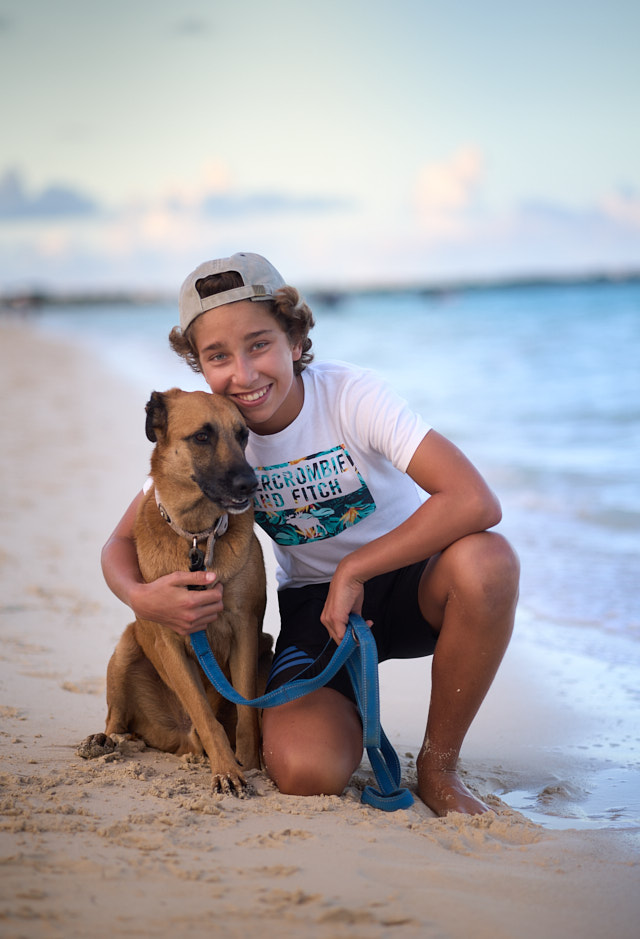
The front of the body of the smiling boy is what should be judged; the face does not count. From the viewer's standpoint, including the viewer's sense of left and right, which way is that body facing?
facing the viewer

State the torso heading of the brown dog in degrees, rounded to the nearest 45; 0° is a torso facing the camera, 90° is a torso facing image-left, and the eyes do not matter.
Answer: approximately 315°
